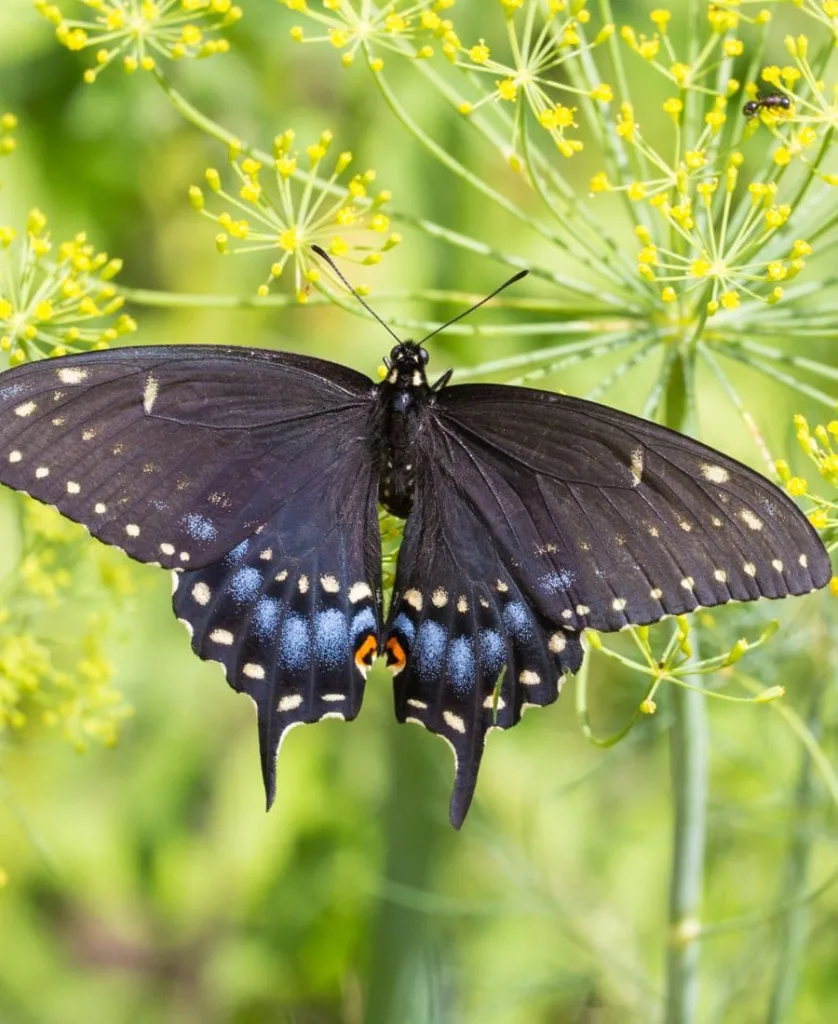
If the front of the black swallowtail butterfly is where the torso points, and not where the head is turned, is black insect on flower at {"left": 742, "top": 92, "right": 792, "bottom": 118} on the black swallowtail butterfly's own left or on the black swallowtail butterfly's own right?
on the black swallowtail butterfly's own right

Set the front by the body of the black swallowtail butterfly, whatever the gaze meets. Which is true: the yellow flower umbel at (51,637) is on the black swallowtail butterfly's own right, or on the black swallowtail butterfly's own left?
on the black swallowtail butterfly's own left

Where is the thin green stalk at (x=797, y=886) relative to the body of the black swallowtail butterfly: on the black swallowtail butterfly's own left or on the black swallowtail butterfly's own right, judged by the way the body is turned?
on the black swallowtail butterfly's own right

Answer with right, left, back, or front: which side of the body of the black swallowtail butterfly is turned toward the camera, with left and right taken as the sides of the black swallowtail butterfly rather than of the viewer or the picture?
back
